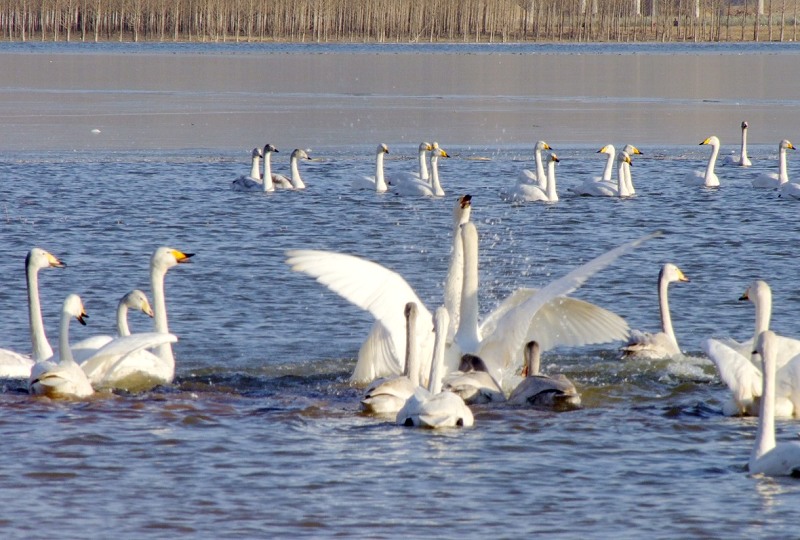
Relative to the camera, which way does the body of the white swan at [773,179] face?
to the viewer's right

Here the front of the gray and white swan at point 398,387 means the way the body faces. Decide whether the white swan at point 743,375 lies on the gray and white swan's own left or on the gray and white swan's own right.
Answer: on the gray and white swan's own right

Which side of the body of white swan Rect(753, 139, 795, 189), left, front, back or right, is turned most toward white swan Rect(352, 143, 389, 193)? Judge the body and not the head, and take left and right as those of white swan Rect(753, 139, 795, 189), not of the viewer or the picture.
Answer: back

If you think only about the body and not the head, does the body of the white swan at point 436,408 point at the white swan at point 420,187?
yes

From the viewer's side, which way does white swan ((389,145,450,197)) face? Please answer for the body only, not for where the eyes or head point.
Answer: to the viewer's right

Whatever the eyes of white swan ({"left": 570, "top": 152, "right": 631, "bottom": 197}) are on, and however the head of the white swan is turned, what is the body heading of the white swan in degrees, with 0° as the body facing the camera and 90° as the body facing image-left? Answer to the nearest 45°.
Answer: approximately 270°

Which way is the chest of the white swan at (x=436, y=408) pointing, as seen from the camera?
away from the camera

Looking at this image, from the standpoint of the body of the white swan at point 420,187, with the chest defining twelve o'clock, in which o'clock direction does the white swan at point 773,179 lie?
the white swan at point 773,179 is roughly at 12 o'clock from the white swan at point 420,187.

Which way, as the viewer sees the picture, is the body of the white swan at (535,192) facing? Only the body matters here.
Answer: to the viewer's right

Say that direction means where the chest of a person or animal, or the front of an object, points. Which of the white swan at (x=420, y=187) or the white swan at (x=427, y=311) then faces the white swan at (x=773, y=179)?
the white swan at (x=420, y=187)

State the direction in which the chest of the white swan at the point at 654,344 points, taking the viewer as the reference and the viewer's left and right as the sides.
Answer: facing to the right of the viewer
